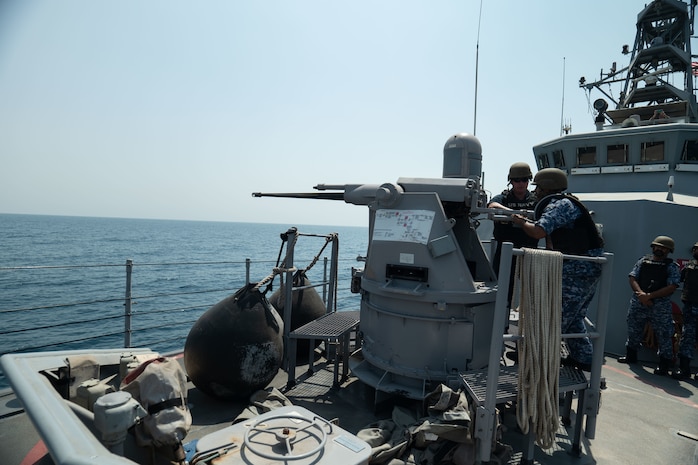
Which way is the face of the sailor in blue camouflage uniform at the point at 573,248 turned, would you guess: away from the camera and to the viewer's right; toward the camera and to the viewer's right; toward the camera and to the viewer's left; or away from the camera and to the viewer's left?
away from the camera and to the viewer's left

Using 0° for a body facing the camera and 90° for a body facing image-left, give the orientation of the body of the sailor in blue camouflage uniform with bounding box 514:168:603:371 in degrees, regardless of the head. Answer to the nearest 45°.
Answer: approximately 90°

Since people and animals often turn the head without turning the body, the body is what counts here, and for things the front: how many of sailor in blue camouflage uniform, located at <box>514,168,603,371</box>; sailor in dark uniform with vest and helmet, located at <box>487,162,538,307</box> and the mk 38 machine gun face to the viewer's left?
2

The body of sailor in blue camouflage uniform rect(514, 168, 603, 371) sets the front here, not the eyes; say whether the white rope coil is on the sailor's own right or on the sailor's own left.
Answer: on the sailor's own left

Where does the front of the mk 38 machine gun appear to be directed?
to the viewer's left

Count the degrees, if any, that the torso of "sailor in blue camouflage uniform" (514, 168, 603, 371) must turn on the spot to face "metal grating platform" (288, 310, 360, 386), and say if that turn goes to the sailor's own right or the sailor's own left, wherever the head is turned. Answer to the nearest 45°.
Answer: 0° — they already face it

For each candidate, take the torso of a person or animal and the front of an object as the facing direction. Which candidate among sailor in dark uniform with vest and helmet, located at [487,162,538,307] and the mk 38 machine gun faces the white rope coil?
the sailor in dark uniform with vest and helmet

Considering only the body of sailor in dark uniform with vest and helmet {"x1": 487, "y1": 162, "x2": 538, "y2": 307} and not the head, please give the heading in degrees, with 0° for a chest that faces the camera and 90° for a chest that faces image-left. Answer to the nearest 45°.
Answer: approximately 0°

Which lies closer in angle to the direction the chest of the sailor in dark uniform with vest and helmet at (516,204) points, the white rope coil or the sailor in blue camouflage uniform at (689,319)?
the white rope coil

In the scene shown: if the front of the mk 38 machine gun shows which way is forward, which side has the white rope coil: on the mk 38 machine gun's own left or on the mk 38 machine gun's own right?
on the mk 38 machine gun's own left

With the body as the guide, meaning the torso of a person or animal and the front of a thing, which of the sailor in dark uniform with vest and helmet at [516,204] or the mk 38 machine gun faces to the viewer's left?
the mk 38 machine gun

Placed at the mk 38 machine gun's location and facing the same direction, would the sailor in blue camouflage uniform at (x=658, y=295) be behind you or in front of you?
behind
